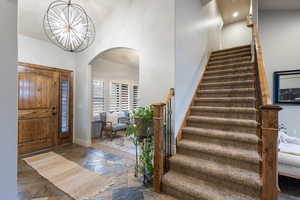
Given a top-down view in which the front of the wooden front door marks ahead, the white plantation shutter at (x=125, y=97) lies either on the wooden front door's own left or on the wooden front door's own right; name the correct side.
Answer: on the wooden front door's own left

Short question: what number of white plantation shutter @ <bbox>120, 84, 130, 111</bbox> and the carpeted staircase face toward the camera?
2

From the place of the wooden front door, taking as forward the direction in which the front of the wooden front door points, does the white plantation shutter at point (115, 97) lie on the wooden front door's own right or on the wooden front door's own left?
on the wooden front door's own left

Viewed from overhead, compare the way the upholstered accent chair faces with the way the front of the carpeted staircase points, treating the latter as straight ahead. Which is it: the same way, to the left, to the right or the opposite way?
to the left

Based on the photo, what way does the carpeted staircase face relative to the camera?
toward the camera

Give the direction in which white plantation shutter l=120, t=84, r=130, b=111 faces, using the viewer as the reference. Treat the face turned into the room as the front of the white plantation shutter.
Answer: facing the viewer

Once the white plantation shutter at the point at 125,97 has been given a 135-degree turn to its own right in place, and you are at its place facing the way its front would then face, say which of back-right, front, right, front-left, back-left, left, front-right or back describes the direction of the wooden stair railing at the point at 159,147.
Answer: back-left

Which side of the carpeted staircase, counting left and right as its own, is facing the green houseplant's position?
right

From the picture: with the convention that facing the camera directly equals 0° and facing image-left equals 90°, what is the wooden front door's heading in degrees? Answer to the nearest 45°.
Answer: approximately 315°

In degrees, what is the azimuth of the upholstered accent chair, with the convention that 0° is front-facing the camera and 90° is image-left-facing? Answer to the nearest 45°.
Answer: approximately 315°

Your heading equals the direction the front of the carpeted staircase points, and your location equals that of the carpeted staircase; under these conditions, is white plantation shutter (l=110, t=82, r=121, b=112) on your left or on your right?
on your right

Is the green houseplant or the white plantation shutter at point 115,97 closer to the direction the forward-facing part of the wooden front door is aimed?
the green houseplant

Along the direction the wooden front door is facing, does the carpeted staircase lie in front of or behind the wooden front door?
in front

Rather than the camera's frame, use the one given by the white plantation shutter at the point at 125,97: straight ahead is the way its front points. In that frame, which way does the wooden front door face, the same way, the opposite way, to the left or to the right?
to the left

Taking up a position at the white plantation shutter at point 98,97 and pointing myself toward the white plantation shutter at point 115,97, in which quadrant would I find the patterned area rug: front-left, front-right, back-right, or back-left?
back-right

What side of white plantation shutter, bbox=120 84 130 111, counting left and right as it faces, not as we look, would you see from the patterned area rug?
front
